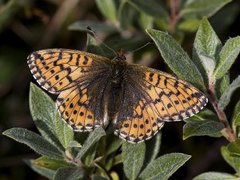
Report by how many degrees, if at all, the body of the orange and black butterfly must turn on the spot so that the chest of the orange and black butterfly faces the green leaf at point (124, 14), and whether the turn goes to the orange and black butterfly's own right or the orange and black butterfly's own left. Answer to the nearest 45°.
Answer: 0° — it already faces it

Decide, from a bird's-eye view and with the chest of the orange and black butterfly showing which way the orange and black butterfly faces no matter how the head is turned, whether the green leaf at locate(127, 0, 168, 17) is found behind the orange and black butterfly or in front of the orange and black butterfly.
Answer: in front

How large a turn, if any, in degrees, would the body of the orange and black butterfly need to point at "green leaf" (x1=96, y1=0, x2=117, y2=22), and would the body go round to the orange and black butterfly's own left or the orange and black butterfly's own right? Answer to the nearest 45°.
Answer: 0° — it already faces it

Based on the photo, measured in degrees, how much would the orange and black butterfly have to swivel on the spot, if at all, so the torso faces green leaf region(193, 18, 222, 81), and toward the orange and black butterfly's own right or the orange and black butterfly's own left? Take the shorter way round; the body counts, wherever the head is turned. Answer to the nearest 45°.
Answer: approximately 90° to the orange and black butterfly's own right

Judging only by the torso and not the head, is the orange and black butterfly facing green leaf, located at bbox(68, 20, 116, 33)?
yes

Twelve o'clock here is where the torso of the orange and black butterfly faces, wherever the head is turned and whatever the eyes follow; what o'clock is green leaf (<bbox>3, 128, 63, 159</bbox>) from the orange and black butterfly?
The green leaf is roughly at 8 o'clock from the orange and black butterfly.

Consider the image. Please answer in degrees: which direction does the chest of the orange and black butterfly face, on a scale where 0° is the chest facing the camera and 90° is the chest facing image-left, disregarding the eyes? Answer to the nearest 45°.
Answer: approximately 180°

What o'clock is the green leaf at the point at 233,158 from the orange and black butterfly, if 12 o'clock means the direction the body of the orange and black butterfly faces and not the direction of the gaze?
The green leaf is roughly at 4 o'clock from the orange and black butterfly.

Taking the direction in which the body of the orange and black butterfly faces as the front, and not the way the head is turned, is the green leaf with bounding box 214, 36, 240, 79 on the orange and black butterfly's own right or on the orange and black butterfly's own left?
on the orange and black butterfly's own right
